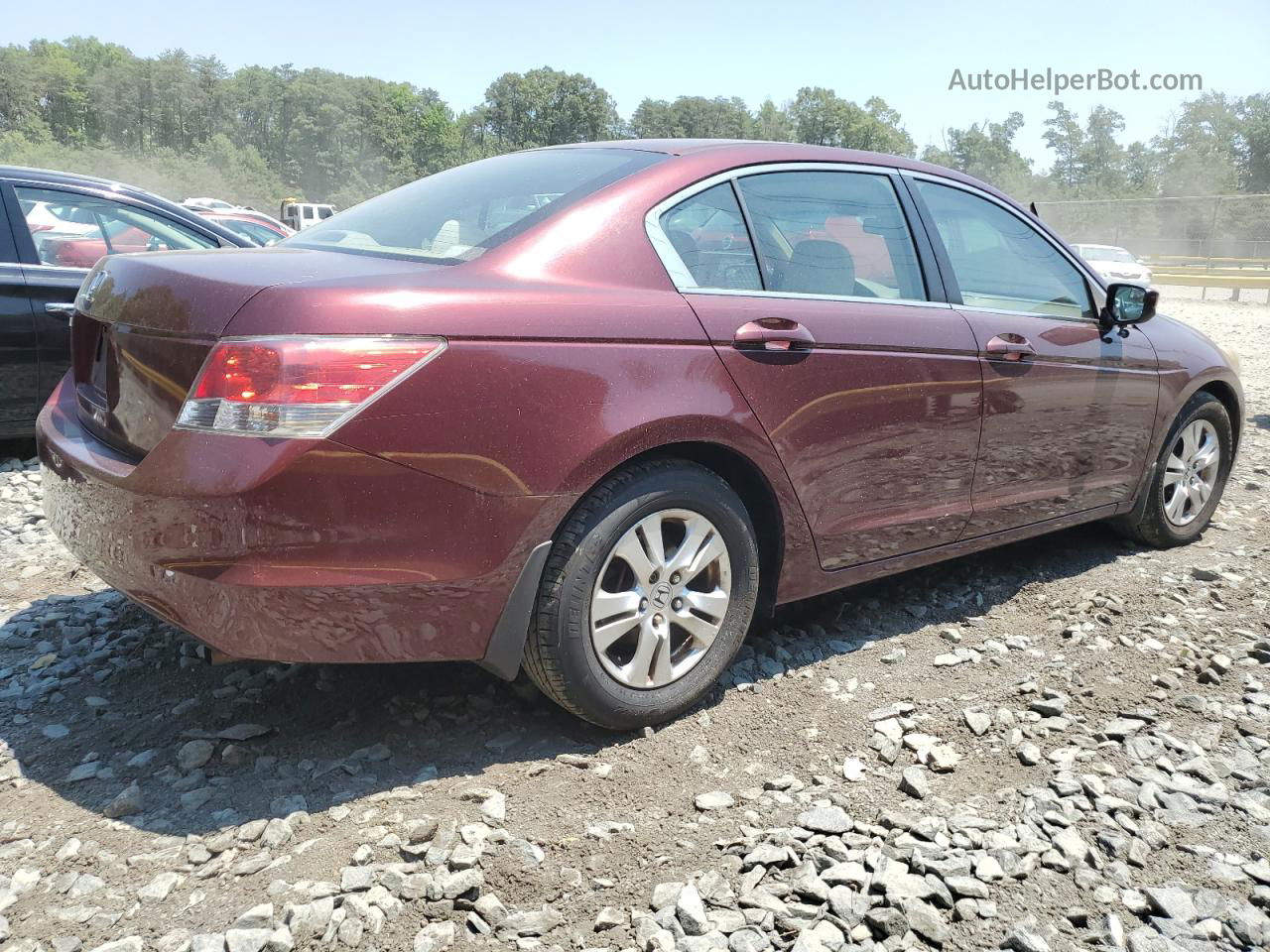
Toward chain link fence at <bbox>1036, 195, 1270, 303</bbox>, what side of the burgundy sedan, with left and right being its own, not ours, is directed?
front

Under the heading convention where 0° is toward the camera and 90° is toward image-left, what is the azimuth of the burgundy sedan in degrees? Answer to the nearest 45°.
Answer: approximately 225°

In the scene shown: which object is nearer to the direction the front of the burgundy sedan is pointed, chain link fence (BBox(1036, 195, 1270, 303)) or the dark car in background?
the chain link fence

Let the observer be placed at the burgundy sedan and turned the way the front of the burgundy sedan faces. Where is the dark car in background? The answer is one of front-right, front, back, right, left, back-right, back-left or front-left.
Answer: left

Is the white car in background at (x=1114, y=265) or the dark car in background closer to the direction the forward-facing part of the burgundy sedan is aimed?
the white car in background
